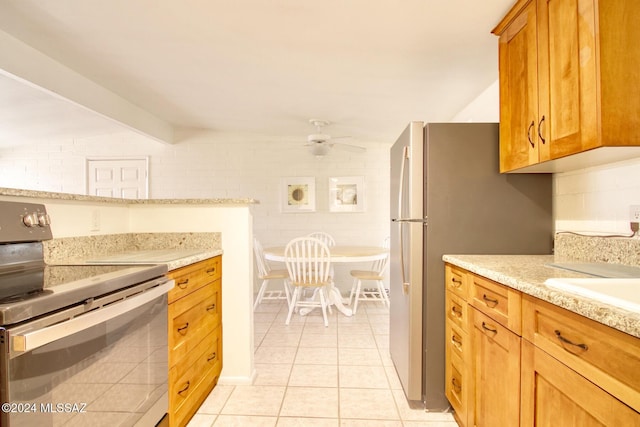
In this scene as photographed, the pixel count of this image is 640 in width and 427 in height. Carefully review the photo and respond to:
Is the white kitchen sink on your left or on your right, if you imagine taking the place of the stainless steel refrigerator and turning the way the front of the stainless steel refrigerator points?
on your left

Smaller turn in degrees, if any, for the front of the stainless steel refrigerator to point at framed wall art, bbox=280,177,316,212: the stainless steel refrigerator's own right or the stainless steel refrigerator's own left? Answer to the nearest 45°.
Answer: approximately 45° to the stainless steel refrigerator's own right

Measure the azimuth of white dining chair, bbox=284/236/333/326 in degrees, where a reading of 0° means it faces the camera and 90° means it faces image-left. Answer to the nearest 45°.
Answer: approximately 180°

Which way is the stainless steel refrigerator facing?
to the viewer's left

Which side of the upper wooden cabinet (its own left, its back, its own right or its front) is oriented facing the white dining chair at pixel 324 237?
right

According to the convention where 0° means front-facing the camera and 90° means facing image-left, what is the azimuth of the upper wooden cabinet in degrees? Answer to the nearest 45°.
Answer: approximately 45°

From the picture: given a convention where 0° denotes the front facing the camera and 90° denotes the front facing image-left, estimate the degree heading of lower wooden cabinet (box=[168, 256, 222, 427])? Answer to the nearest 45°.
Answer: approximately 315°

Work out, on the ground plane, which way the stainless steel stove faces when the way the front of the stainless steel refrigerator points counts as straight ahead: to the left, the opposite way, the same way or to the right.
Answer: the opposite way

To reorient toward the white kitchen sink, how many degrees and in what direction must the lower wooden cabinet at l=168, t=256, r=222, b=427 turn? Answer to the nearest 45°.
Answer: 0° — it already faces it
